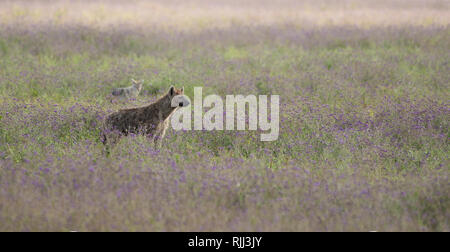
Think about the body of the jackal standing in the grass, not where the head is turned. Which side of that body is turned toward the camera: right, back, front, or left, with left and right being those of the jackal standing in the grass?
right
